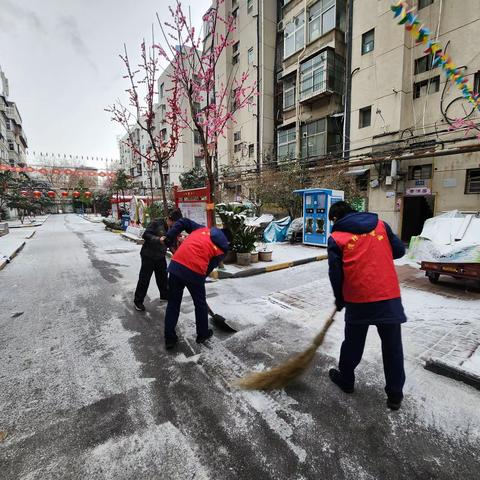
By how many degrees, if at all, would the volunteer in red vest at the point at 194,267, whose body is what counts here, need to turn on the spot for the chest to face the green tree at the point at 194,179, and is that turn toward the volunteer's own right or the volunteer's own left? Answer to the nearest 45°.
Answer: approximately 45° to the volunteer's own left

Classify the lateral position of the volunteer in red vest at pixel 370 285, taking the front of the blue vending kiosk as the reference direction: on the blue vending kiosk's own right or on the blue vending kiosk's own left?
on the blue vending kiosk's own left

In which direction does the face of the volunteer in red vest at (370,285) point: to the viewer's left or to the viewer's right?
to the viewer's left

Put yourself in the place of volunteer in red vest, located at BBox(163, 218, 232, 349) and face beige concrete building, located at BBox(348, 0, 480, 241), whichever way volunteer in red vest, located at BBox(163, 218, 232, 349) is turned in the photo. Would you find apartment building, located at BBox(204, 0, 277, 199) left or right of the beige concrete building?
left

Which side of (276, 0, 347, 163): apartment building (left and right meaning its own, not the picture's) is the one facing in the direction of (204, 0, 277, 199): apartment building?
right

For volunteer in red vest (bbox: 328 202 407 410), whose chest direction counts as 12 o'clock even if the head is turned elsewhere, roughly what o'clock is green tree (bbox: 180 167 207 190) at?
The green tree is roughly at 12 o'clock from the volunteer in red vest.

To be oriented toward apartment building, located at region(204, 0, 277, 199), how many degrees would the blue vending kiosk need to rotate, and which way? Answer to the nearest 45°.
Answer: approximately 90° to its right

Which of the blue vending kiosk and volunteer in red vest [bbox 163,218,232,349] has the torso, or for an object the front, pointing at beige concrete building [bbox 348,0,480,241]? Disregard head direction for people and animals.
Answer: the volunteer in red vest

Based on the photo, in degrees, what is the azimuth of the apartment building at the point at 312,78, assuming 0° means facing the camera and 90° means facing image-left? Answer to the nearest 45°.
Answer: approximately 45°

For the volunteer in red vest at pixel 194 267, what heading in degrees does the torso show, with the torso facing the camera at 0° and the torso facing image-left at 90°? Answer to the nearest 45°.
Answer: approximately 225°
